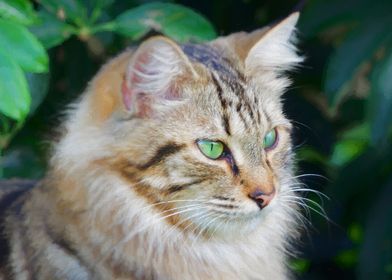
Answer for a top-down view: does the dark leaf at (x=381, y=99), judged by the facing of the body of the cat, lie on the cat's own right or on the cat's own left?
on the cat's own left

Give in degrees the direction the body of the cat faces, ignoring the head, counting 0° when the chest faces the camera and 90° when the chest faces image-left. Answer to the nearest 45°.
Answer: approximately 315°

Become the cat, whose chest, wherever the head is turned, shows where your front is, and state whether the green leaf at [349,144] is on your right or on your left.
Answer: on your left

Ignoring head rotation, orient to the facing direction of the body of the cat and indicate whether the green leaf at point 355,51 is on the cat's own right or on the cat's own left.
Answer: on the cat's own left

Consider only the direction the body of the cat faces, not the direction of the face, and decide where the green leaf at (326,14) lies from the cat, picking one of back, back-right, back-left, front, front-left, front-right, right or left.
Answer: left
